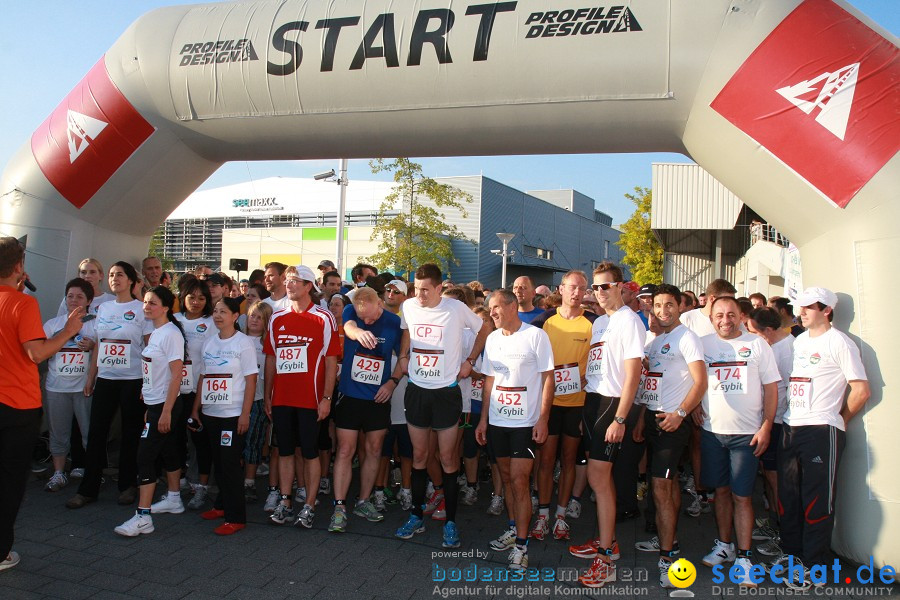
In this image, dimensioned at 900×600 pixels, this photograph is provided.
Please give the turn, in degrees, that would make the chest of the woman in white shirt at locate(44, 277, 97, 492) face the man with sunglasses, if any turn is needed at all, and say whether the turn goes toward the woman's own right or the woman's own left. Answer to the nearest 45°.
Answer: approximately 45° to the woman's own left

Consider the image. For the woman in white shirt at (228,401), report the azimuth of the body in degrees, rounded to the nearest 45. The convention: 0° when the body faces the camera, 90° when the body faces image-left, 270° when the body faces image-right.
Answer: approximately 45°

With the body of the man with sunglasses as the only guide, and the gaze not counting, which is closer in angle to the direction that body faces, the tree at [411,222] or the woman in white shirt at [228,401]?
the woman in white shirt

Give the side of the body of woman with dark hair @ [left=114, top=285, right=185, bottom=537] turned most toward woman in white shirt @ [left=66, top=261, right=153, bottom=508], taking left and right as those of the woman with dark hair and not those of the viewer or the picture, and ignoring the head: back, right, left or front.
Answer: right

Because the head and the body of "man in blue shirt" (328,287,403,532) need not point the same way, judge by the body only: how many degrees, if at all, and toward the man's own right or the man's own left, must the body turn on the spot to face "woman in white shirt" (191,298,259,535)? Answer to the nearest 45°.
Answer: approximately 90° to the man's own right

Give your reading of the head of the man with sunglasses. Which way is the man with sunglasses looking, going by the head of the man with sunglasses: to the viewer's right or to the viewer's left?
to the viewer's left

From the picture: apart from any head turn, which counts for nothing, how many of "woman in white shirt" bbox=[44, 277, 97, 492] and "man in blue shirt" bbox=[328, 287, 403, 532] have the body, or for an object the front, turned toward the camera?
2

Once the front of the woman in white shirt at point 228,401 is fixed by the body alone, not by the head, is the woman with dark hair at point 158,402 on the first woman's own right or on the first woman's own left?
on the first woman's own right
